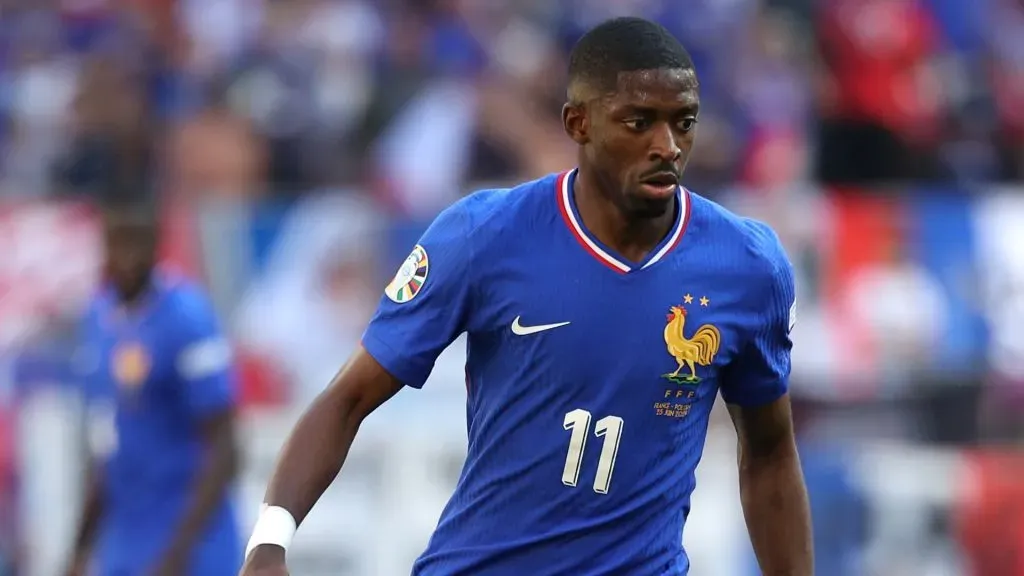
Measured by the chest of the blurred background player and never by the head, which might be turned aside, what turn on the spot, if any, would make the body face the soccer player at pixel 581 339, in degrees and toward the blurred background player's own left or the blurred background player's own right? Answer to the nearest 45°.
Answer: approximately 45° to the blurred background player's own left

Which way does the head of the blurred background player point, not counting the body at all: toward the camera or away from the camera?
toward the camera

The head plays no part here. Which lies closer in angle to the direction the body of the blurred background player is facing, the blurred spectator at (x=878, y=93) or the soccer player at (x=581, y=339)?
the soccer player

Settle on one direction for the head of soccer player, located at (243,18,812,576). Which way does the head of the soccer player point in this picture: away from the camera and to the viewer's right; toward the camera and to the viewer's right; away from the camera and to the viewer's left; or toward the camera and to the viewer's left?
toward the camera and to the viewer's right

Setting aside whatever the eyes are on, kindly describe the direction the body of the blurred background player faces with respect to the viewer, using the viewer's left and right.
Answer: facing the viewer and to the left of the viewer

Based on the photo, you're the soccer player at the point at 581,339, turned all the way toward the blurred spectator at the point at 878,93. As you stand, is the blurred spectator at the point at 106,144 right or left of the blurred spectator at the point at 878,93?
left
